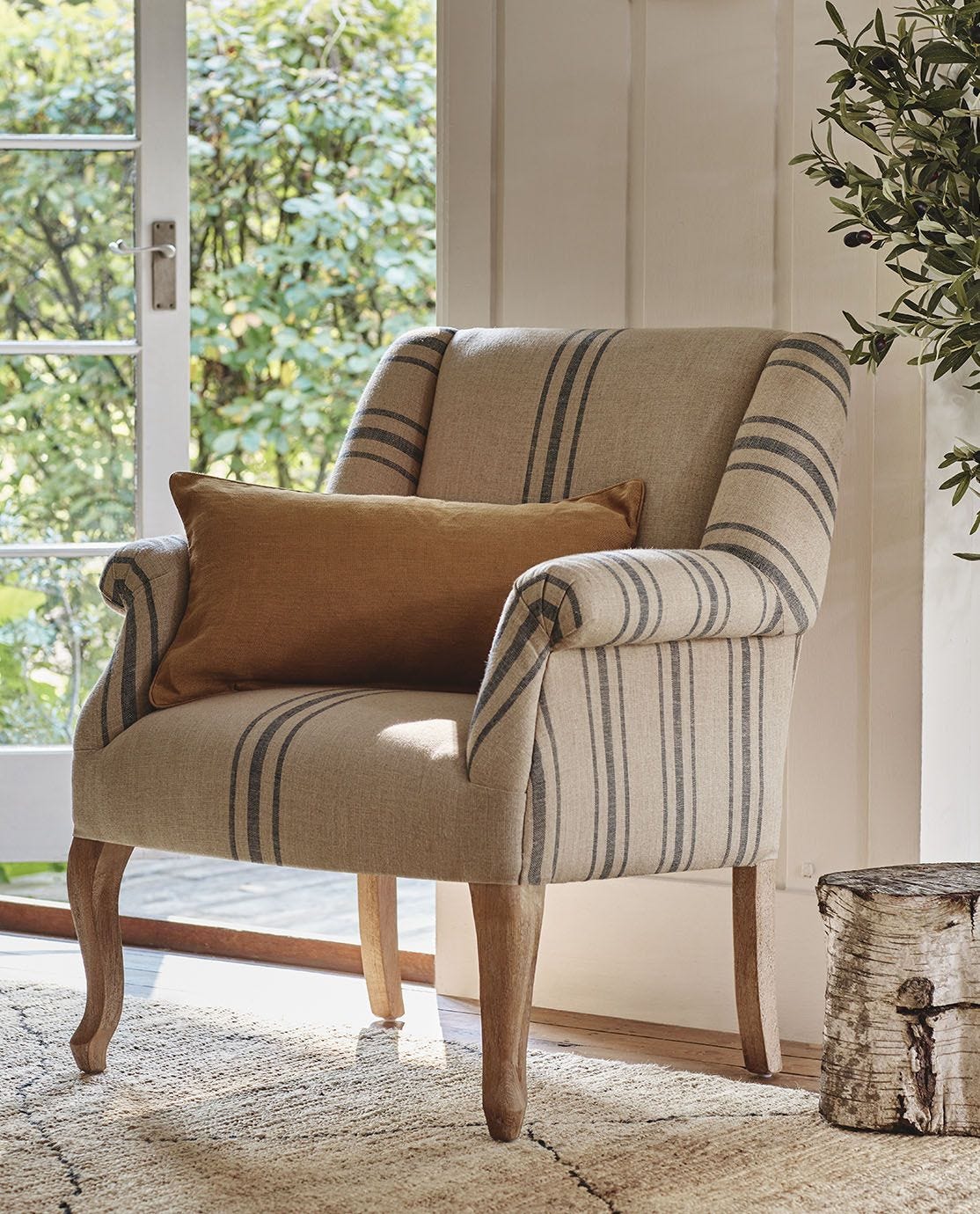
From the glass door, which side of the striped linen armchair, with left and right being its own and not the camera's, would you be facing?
right

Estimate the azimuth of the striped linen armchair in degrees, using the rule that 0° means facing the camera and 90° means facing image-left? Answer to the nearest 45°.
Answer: approximately 45°
